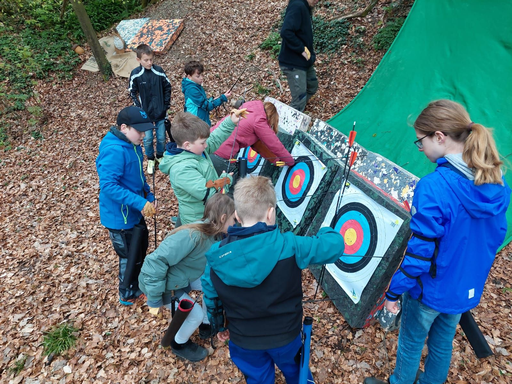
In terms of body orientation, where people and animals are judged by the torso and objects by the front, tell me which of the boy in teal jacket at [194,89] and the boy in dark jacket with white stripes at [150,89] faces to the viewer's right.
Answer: the boy in teal jacket

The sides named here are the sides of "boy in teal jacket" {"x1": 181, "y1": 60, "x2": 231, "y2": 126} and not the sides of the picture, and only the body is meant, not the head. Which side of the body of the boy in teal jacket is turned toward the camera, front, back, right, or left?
right

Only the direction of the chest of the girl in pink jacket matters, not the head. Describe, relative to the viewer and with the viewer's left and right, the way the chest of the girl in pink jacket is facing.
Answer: facing to the right of the viewer

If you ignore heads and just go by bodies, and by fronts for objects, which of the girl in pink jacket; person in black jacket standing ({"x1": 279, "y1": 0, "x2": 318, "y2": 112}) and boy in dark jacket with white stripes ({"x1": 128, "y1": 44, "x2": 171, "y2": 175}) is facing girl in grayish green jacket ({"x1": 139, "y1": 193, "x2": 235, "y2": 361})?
the boy in dark jacket with white stripes

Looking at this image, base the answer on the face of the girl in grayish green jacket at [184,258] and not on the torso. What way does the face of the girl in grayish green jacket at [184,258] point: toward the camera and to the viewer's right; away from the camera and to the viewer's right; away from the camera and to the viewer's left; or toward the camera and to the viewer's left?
away from the camera and to the viewer's right

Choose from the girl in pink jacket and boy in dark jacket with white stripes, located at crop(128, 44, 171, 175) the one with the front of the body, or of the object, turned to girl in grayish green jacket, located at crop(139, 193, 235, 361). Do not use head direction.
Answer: the boy in dark jacket with white stripes

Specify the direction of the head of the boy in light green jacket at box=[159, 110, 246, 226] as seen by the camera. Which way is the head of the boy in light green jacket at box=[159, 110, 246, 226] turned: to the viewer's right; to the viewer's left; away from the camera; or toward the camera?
to the viewer's right

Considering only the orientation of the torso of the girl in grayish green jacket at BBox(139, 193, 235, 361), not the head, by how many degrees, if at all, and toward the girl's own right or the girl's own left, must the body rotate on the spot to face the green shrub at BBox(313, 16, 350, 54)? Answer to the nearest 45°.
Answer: approximately 90° to the girl's own left

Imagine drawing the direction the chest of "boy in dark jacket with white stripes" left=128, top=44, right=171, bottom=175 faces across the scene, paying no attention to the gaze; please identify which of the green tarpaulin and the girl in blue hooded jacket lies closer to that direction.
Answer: the girl in blue hooded jacket

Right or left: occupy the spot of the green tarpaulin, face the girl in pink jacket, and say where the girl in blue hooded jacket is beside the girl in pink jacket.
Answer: left

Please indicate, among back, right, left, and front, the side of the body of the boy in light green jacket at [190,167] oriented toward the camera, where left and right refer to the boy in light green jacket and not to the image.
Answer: right
